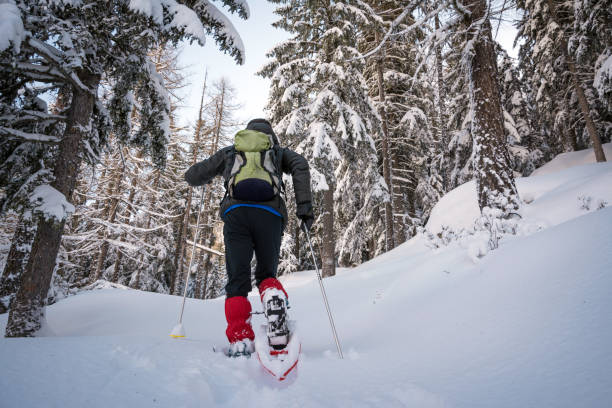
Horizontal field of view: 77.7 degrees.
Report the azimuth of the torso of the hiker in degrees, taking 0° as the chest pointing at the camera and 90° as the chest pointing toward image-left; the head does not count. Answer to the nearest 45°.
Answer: approximately 180°

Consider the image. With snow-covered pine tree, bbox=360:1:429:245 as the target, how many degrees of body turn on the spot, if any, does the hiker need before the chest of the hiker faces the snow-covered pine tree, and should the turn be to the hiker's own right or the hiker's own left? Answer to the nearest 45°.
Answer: approximately 45° to the hiker's own right

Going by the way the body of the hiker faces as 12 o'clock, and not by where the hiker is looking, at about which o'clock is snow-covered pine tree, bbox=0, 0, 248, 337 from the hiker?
The snow-covered pine tree is roughly at 10 o'clock from the hiker.

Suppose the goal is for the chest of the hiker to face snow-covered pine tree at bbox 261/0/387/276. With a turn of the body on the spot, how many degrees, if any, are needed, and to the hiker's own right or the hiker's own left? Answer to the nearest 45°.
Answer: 0° — they already face it

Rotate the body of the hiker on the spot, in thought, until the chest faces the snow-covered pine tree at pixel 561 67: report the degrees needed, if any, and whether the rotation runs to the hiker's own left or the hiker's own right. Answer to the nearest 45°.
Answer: approximately 45° to the hiker's own right
